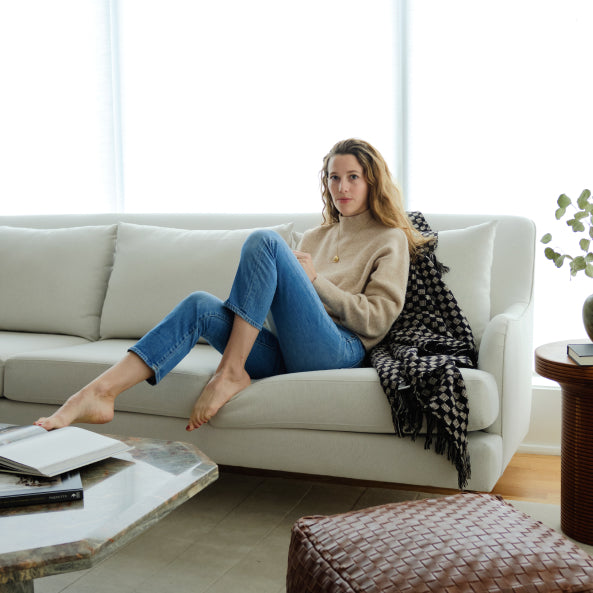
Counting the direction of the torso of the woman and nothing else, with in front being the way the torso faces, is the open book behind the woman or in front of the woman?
in front

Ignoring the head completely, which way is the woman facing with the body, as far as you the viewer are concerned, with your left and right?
facing the viewer and to the left of the viewer

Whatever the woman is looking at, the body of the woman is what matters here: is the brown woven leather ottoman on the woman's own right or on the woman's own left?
on the woman's own left

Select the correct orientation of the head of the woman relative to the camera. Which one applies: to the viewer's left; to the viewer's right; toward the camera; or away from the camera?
toward the camera
